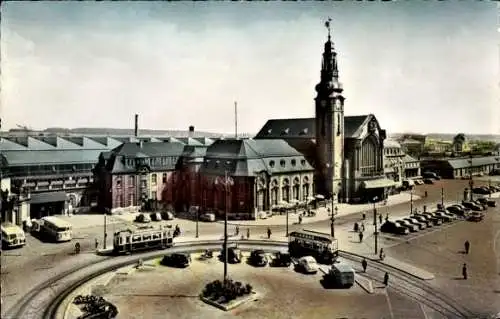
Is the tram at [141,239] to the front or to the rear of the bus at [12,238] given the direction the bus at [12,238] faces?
to the front

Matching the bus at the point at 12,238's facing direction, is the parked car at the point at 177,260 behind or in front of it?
in front

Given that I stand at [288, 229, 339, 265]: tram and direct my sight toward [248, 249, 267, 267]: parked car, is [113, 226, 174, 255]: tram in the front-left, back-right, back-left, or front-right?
front-right
